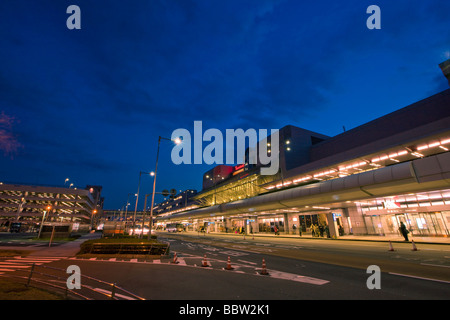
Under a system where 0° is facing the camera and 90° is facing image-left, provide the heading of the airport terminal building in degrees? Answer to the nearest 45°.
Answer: approximately 45°
